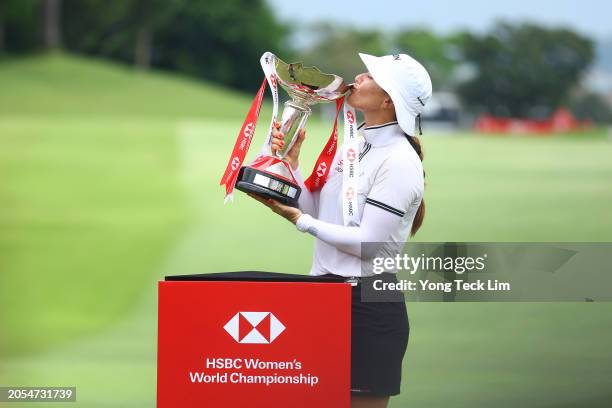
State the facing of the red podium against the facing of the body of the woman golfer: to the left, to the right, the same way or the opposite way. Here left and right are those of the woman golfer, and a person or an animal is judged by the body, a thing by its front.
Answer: to the left

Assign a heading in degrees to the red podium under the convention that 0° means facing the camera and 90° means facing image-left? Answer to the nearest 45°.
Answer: approximately 0°

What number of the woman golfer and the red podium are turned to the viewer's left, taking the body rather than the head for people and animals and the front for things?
1

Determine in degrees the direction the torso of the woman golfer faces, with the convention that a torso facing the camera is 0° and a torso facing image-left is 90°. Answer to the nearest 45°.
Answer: approximately 90°
